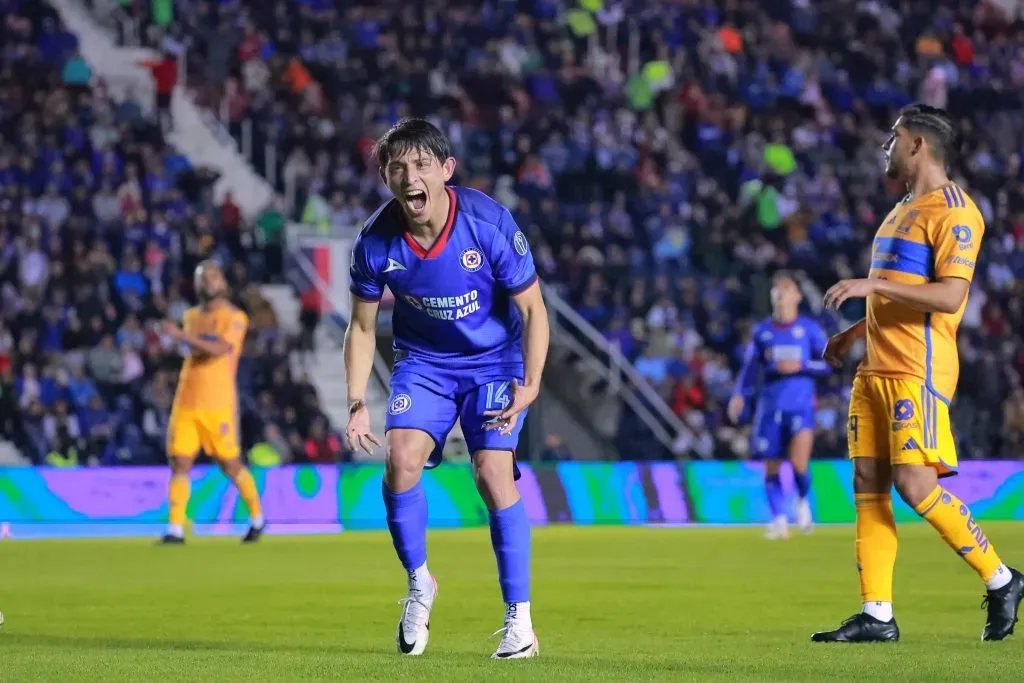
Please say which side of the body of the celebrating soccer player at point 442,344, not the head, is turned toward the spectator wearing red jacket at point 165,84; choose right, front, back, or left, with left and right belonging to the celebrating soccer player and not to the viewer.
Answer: back

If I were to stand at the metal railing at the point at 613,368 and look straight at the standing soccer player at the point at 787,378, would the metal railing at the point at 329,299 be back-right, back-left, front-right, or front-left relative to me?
back-right

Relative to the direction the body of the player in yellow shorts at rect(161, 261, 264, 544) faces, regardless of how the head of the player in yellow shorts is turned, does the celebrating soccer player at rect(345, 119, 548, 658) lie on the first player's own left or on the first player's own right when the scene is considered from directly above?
on the first player's own left

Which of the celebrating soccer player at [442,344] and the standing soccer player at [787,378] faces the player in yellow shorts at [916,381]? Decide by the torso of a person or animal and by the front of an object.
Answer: the standing soccer player at [787,378]

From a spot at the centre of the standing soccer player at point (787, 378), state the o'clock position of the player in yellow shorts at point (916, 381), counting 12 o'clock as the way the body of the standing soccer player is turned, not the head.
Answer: The player in yellow shorts is roughly at 12 o'clock from the standing soccer player.

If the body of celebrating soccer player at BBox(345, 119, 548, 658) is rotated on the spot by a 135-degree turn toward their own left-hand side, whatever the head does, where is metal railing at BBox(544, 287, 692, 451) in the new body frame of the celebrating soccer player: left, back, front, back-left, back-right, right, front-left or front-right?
front-left

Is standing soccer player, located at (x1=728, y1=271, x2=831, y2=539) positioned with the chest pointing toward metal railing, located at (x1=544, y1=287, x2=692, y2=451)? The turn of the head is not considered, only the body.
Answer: no

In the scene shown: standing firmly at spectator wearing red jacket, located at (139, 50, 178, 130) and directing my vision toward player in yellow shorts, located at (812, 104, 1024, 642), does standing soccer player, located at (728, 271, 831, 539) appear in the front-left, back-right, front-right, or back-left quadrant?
front-left

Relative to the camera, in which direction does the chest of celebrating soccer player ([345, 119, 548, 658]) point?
toward the camera

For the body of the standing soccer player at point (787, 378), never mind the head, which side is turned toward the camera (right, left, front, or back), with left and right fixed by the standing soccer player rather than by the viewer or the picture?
front

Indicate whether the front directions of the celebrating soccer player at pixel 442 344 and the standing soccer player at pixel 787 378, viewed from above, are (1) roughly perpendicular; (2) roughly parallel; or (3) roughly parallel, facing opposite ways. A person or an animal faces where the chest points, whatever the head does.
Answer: roughly parallel

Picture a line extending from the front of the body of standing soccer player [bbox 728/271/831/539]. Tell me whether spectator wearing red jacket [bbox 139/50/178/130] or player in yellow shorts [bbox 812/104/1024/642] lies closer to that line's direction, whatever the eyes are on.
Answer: the player in yellow shorts

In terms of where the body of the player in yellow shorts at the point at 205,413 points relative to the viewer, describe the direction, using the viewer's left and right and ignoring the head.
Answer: facing the viewer and to the left of the viewer

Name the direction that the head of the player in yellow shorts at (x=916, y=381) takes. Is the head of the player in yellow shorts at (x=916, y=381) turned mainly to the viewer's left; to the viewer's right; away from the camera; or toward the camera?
to the viewer's left

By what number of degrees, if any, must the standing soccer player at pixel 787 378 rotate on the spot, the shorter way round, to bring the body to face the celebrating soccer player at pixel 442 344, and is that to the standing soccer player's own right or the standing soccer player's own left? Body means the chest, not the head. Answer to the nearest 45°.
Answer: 0° — they already face them

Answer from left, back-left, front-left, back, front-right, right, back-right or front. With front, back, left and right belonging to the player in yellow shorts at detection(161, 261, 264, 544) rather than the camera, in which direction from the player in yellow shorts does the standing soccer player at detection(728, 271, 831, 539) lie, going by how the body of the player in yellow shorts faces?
back-left

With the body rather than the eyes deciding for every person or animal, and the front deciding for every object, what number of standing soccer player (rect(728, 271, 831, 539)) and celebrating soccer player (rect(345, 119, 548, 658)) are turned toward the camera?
2
